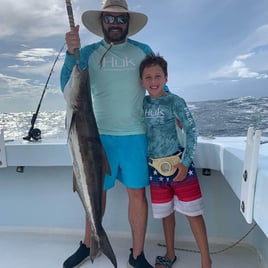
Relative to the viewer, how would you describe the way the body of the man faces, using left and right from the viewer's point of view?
facing the viewer
